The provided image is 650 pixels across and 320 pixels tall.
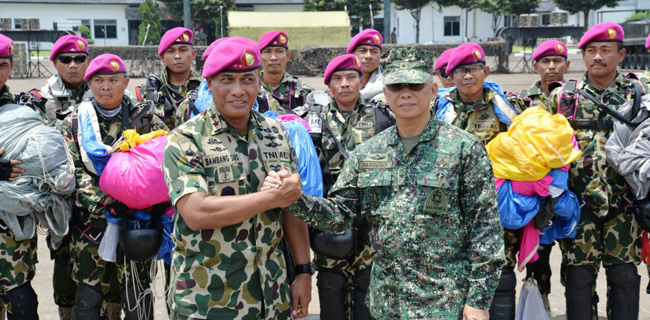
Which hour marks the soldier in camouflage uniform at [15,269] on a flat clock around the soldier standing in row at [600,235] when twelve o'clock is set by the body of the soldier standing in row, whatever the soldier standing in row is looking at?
The soldier in camouflage uniform is roughly at 2 o'clock from the soldier standing in row.

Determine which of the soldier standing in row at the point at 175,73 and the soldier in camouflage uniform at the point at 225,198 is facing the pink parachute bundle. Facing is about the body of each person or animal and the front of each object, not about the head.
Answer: the soldier standing in row

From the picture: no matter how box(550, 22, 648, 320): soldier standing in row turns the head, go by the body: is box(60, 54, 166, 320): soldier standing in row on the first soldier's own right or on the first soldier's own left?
on the first soldier's own right

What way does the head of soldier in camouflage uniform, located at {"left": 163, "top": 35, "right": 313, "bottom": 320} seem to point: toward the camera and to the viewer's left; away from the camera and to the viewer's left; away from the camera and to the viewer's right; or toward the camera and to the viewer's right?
toward the camera and to the viewer's right

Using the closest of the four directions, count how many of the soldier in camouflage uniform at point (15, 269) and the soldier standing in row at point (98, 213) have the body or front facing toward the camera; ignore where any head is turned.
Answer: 2

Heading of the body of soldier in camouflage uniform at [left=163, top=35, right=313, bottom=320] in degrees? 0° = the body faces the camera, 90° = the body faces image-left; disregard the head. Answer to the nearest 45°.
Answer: approximately 315°

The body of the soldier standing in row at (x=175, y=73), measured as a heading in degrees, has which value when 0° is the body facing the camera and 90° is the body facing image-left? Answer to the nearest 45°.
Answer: approximately 0°
